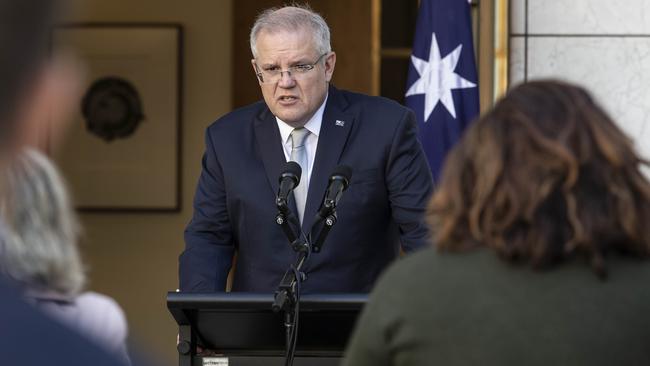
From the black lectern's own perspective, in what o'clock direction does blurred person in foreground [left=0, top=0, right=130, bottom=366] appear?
The blurred person in foreground is roughly at 12 o'clock from the black lectern.

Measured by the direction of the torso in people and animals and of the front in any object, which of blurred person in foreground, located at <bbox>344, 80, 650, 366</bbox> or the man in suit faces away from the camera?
the blurred person in foreground

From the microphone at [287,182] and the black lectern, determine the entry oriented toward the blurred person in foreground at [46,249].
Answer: the black lectern

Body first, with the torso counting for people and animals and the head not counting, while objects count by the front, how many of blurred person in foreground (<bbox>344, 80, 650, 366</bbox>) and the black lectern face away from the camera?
1

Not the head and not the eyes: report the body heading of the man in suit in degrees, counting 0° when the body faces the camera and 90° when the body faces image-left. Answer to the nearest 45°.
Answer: approximately 0°

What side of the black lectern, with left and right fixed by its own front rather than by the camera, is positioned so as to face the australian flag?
back

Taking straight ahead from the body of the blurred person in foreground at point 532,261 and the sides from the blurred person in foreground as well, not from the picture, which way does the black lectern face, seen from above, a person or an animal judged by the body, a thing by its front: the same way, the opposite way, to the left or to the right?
the opposite way

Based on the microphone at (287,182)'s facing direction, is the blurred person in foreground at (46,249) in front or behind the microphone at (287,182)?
behind

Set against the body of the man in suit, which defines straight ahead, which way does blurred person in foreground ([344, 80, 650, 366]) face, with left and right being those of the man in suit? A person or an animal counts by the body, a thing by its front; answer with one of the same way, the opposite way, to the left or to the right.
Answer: the opposite way

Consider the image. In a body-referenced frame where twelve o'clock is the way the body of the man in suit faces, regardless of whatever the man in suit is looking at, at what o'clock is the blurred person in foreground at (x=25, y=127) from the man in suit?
The blurred person in foreground is roughly at 12 o'clock from the man in suit.

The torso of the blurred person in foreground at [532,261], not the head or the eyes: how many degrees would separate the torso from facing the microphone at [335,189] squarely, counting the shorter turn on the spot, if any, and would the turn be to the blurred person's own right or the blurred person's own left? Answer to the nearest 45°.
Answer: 0° — they already face it

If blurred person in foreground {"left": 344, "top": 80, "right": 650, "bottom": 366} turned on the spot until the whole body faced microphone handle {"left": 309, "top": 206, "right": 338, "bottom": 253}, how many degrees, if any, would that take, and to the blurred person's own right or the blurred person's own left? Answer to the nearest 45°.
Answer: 0° — they already face it

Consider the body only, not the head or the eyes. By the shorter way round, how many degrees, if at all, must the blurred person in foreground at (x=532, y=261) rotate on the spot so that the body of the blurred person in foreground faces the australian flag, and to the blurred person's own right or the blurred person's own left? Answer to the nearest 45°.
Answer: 0° — they already face it

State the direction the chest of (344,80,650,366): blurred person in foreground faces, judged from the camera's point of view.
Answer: away from the camera
